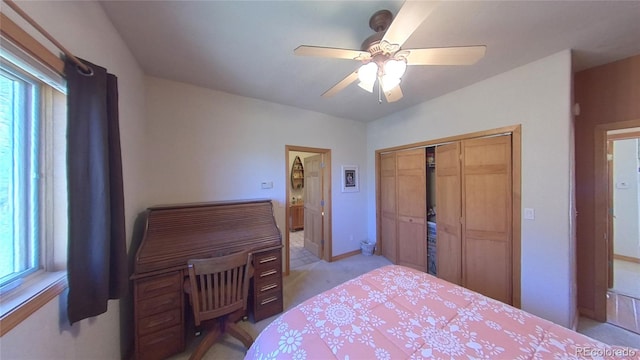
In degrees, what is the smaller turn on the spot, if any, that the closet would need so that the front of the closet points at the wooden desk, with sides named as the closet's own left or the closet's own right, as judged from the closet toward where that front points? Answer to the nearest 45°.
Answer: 0° — it already faces it

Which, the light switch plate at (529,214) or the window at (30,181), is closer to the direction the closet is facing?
the window

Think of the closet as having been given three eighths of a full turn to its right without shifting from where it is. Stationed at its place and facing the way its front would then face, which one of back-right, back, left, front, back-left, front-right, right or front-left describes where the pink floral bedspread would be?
back

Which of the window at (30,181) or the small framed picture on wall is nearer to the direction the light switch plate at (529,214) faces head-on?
the window

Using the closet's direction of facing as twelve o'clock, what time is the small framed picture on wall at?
The small framed picture on wall is roughly at 2 o'clock from the closet.

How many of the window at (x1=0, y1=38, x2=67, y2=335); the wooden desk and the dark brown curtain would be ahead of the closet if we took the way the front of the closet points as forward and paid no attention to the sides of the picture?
3

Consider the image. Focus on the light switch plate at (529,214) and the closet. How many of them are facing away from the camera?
0

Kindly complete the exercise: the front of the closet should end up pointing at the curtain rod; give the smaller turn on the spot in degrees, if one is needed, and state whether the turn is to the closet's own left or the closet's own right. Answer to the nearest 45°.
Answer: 0° — it already faces it

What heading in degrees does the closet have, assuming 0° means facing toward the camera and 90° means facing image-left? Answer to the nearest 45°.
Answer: approximately 45°

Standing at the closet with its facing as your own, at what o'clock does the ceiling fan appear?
The ceiling fan is roughly at 11 o'clock from the closet.

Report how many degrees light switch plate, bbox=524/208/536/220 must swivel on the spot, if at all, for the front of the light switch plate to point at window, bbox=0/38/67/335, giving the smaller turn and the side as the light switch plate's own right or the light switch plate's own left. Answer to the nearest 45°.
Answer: approximately 45° to the light switch plate's own right

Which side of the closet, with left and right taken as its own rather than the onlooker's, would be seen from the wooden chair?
front

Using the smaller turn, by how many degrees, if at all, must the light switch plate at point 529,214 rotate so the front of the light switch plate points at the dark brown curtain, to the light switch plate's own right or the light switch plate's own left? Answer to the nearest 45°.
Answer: approximately 45° to the light switch plate's own right

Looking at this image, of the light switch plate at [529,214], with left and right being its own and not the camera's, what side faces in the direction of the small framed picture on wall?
right
